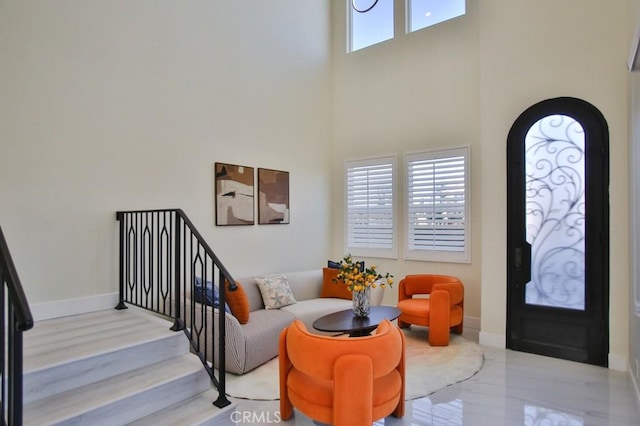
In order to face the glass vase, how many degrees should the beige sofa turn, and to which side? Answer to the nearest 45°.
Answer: approximately 45° to its left

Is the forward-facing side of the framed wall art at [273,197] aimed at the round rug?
yes

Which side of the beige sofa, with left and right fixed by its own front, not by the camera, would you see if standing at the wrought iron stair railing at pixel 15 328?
right

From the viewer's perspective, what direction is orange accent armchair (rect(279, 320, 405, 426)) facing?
away from the camera

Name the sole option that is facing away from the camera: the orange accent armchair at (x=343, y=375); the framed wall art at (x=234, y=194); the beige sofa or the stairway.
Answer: the orange accent armchair

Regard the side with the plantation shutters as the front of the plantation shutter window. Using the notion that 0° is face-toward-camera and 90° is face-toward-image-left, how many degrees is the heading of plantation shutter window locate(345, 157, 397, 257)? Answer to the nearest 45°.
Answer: approximately 45°

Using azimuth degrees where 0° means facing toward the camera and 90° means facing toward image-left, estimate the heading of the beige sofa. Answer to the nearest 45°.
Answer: approximately 315°

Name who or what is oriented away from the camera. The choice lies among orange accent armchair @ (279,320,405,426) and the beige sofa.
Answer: the orange accent armchair

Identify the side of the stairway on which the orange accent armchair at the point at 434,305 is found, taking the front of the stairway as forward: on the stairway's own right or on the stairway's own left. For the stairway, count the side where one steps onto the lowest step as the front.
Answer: on the stairway's own left

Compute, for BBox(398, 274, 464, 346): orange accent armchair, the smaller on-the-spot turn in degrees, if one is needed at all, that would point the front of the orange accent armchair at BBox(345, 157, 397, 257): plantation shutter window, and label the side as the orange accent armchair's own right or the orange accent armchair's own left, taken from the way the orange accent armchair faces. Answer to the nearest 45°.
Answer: approximately 90° to the orange accent armchair's own right

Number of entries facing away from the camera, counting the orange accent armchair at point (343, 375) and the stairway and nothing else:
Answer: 1

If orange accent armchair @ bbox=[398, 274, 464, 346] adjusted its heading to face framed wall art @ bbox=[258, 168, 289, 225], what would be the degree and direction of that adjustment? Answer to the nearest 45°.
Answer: approximately 45° to its right
